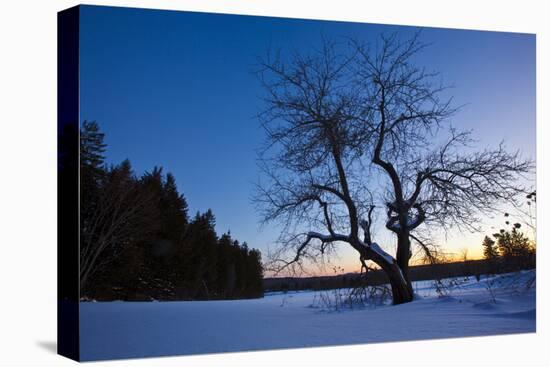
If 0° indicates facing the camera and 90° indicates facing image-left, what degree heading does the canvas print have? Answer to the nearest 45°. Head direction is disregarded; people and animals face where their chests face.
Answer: approximately 315°
